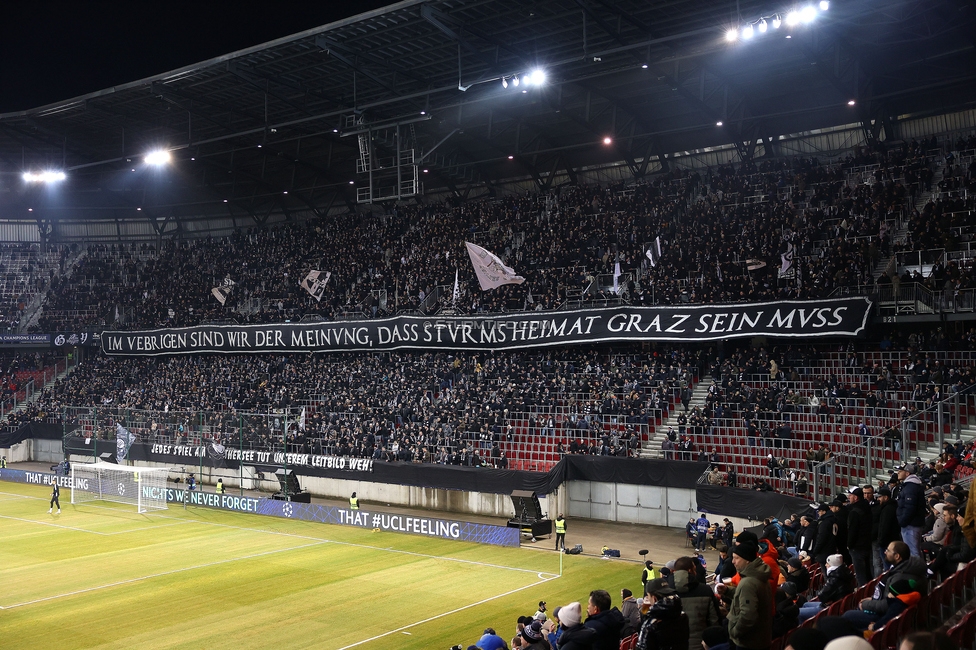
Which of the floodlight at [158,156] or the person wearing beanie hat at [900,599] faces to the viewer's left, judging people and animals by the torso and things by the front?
the person wearing beanie hat

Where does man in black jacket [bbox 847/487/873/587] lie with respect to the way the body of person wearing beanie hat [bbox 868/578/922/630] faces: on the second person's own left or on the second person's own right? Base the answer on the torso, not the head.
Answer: on the second person's own right

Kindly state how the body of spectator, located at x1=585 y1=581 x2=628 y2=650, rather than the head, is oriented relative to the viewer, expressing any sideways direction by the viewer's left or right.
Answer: facing away from the viewer and to the left of the viewer

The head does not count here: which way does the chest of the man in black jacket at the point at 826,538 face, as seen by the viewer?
to the viewer's left

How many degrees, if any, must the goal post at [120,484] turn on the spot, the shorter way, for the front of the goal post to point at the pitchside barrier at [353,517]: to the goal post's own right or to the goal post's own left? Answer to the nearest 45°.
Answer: approximately 90° to the goal post's own left

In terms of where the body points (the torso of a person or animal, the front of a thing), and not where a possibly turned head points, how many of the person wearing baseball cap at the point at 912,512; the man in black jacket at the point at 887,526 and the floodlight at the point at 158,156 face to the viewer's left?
2

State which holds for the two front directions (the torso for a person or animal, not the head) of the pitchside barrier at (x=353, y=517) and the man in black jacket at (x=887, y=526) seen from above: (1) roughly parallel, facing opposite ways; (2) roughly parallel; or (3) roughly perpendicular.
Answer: roughly perpendicular

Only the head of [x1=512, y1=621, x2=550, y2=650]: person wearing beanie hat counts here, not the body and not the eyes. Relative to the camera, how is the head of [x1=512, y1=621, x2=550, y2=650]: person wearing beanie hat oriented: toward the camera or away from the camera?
away from the camera

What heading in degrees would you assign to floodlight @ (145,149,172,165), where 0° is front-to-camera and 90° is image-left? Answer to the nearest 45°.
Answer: approximately 0°

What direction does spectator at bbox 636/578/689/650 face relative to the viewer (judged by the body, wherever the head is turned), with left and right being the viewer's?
facing away from the viewer and to the left of the viewer

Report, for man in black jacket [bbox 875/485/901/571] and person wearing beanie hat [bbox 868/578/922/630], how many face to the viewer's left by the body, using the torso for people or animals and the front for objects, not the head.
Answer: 2

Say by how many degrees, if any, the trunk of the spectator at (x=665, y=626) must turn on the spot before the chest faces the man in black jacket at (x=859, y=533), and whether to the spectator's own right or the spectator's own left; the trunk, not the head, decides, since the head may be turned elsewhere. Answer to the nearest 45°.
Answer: approximately 90° to the spectator's own right

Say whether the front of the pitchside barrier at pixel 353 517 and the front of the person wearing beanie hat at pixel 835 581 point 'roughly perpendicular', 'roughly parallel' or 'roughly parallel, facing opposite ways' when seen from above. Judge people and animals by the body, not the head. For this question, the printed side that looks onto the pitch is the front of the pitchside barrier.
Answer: roughly perpendicular

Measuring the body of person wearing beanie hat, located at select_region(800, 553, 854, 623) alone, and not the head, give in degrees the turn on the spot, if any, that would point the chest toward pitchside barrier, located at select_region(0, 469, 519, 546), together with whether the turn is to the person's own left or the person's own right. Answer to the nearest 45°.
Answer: approximately 45° to the person's own right

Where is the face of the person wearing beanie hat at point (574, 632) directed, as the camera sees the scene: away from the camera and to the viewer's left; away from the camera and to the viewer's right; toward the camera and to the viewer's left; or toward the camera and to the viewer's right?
away from the camera and to the viewer's left

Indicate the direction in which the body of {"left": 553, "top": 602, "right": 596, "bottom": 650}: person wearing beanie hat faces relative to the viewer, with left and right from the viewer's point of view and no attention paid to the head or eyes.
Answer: facing away from the viewer and to the left of the viewer
